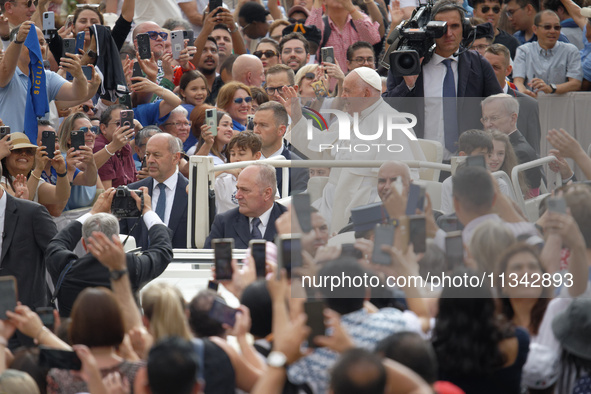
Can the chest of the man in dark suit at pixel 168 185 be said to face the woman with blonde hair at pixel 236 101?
no

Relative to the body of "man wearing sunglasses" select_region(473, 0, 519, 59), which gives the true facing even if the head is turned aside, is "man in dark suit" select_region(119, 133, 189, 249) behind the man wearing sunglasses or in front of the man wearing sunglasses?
in front

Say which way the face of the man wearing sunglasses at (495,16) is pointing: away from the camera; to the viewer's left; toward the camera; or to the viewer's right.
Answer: toward the camera

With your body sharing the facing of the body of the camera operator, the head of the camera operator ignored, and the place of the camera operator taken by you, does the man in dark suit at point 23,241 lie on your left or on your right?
on your right

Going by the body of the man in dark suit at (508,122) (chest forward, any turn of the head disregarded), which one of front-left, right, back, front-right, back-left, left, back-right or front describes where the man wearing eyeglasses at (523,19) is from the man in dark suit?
back-right

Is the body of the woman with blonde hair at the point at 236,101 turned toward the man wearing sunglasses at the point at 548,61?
no

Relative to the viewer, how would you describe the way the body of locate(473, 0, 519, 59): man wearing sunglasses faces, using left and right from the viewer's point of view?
facing the viewer

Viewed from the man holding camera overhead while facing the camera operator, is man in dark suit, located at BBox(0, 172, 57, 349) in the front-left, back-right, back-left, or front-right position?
back-left

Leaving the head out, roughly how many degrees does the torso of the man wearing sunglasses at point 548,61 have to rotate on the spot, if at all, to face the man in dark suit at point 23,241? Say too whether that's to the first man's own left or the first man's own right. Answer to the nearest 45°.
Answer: approximately 45° to the first man's own right

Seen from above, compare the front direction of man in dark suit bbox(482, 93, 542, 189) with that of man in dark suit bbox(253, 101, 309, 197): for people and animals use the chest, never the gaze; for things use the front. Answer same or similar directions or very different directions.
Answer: same or similar directions

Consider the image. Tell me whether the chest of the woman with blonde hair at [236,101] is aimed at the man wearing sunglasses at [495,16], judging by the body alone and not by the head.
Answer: no

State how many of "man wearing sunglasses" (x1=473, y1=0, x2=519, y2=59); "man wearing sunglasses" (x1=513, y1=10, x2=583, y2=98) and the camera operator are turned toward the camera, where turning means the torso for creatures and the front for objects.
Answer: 3

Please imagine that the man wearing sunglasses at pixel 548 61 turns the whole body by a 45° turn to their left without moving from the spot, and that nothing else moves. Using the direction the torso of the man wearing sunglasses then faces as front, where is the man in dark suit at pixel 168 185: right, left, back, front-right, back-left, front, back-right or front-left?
right

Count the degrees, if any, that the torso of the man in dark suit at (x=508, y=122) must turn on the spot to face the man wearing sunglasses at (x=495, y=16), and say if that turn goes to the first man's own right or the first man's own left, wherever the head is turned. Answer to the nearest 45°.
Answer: approximately 135° to the first man's own right

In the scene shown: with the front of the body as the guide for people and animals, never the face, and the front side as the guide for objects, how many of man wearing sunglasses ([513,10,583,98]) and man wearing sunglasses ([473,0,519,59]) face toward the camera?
2

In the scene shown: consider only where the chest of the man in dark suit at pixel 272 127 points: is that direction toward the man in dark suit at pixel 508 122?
no

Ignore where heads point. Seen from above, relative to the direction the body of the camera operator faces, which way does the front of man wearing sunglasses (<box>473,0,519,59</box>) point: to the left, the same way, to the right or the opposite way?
the same way

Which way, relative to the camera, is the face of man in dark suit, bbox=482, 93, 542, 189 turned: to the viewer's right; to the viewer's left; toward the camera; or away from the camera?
to the viewer's left
